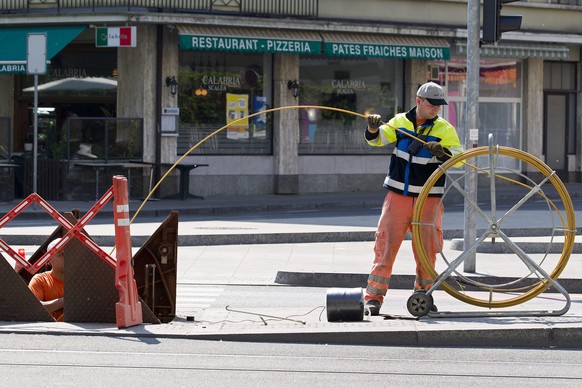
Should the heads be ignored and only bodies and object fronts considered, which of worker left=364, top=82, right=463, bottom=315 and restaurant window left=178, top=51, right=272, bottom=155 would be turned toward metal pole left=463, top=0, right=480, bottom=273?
the restaurant window

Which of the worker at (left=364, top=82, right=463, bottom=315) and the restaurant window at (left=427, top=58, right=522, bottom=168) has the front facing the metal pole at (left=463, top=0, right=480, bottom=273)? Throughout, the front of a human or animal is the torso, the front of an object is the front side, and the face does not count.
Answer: the restaurant window

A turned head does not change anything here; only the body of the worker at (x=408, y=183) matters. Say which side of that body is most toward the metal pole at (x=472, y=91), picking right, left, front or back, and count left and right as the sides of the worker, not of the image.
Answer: back

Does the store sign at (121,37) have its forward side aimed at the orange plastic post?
yes

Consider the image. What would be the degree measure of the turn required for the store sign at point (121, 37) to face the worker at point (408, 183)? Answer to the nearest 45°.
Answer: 0° — it already faces them

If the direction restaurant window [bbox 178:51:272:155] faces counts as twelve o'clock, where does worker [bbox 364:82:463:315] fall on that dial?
The worker is roughly at 12 o'clock from the restaurant window.

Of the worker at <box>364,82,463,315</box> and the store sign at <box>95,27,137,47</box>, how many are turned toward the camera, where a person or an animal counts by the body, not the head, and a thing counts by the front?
2

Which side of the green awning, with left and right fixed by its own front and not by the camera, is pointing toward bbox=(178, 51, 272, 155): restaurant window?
left

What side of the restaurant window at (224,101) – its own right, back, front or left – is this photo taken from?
front

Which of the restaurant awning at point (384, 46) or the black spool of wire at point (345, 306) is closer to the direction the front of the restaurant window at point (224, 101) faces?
the black spool of wire

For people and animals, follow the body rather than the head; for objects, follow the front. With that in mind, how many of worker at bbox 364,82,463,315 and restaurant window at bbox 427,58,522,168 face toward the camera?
2

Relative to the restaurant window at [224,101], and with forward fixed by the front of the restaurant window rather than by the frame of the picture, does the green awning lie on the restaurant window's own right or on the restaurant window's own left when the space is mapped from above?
on the restaurant window's own right

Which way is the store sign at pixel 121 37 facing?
toward the camera

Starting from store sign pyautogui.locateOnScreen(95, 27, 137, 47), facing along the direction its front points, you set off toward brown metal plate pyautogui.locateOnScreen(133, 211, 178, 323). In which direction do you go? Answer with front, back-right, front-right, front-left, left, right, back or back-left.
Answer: front

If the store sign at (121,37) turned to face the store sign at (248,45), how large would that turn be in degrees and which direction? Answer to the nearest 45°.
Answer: approximately 90° to its left
